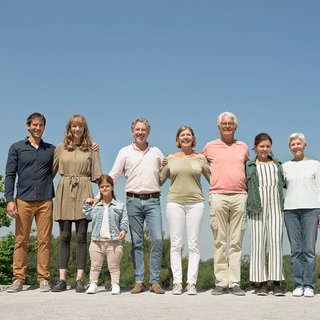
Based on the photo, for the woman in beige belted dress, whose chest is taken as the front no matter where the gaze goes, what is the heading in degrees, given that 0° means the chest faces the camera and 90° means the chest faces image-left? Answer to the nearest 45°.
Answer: approximately 0°

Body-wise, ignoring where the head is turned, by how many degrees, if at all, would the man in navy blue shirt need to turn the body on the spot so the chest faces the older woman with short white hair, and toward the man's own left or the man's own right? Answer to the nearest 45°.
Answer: approximately 90° to the man's own left

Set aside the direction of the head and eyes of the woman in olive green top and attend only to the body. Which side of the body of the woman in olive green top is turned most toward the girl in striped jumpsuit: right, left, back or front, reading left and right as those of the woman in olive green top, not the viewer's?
left

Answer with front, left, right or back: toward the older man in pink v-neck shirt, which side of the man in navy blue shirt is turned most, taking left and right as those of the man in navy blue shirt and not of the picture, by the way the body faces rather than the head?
left

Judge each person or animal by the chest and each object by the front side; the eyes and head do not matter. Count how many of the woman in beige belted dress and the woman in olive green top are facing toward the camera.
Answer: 2

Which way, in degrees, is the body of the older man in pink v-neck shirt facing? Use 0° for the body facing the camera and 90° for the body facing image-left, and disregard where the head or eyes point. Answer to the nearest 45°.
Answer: approximately 0°

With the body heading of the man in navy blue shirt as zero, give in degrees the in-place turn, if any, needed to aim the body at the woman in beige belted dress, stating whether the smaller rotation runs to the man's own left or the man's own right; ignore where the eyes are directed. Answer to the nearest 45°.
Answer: approximately 45° to the man's own left

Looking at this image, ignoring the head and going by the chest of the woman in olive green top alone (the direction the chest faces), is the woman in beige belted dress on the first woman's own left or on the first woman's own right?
on the first woman's own right
